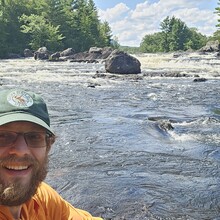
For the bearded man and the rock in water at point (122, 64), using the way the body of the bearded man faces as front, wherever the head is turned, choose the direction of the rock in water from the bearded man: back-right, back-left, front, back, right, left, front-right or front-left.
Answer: back

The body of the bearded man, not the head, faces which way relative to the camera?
toward the camera
